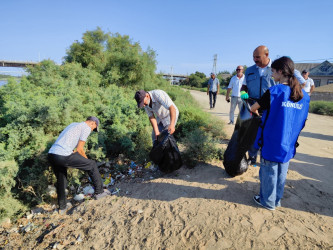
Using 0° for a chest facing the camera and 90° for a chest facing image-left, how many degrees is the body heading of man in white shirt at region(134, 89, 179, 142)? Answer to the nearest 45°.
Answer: approximately 45°

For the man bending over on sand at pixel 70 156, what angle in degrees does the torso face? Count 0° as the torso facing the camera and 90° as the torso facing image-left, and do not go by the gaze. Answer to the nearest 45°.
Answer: approximately 270°

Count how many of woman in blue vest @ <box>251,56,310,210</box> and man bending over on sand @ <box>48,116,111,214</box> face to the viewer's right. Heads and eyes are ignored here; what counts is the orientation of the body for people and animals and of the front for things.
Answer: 1

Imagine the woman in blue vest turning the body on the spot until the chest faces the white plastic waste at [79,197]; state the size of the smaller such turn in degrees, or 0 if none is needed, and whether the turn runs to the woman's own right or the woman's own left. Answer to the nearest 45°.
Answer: approximately 45° to the woman's own left

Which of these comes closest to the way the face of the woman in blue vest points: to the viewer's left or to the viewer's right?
to the viewer's left

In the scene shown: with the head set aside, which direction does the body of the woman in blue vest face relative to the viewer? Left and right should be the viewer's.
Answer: facing away from the viewer and to the left of the viewer

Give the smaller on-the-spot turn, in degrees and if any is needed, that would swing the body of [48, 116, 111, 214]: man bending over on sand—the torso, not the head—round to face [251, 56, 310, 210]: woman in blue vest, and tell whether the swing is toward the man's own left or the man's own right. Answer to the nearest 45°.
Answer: approximately 45° to the man's own right

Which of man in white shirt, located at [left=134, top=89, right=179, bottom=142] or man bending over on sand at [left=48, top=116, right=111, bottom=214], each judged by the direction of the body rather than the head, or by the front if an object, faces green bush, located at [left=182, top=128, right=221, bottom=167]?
the man bending over on sand
